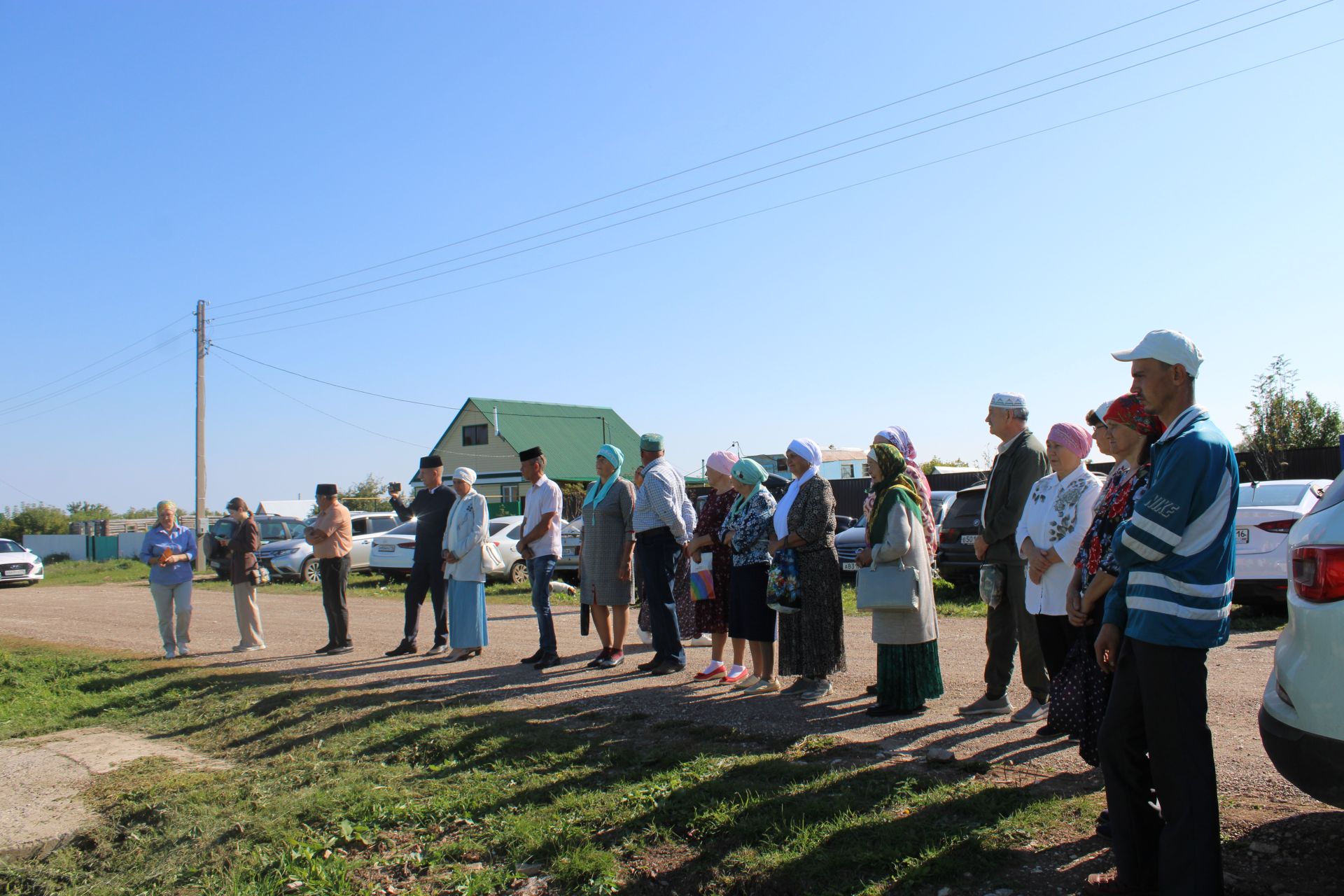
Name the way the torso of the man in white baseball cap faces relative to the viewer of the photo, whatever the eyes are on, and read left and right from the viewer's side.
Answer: facing to the left of the viewer

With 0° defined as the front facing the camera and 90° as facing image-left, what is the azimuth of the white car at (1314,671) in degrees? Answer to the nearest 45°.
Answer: approximately 225°

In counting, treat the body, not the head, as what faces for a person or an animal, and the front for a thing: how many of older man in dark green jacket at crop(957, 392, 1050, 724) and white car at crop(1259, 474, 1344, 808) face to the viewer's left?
1

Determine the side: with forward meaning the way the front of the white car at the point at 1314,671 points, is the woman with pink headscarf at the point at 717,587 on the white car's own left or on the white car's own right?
on the white car's own left

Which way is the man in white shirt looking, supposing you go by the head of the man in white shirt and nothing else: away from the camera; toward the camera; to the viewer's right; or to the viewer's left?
to the viewer's left

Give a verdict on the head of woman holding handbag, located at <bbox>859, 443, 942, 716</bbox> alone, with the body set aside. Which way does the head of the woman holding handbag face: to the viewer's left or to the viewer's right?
to the viewer's left

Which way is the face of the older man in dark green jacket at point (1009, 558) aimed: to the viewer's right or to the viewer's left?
to the viewer's left

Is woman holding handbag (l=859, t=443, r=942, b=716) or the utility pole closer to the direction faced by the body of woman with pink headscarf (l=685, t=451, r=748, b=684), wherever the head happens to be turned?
the utility pole

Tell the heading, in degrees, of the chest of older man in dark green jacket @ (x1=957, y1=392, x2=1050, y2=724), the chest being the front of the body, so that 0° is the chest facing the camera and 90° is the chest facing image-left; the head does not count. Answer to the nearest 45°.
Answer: approximately 90°

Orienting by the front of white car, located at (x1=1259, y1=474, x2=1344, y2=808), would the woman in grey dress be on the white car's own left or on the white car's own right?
on the white car's own left
